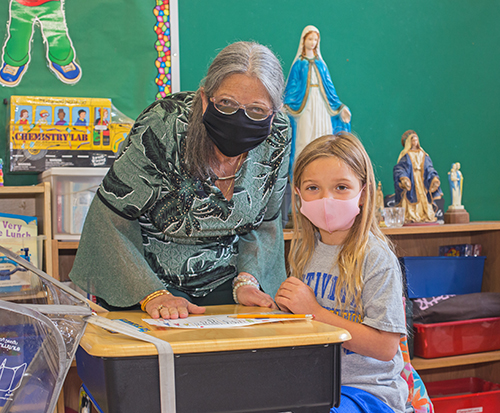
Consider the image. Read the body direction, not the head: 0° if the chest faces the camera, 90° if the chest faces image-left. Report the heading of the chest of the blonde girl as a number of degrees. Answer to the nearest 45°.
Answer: approximately 45°

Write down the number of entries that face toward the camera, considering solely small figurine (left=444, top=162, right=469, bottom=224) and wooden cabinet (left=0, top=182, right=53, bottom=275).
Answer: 2

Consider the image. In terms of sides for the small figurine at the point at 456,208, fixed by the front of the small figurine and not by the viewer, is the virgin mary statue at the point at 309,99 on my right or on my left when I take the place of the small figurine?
on my right

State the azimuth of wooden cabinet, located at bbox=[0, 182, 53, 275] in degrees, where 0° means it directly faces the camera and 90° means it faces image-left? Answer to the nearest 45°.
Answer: approximately 0°

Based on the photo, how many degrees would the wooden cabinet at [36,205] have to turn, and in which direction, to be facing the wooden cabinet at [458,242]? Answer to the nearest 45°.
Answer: approximately 90° to its left

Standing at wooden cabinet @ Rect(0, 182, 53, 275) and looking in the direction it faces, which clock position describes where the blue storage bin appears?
The blue storage bin is roughly at 9 o'clock from the wooden cabinet.

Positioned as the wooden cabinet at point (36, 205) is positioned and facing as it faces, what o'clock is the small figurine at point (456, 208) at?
The small figurine is roughly at 9 o'clock from the wooden cabinet.

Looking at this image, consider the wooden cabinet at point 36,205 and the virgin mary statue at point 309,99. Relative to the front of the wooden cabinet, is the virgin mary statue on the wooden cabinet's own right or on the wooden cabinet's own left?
on the wooden cabinet's own left
